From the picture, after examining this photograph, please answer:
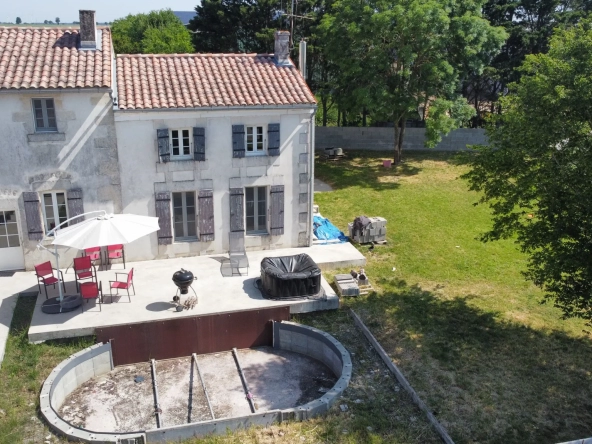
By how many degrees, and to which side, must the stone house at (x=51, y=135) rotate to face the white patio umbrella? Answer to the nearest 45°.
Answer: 0° — it already faces it

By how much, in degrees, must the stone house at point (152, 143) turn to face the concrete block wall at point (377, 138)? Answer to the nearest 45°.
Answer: approximately 135° to its left

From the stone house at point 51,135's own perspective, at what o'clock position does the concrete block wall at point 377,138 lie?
The concrete block wall is roughly at 8 o'clock from the stone house.

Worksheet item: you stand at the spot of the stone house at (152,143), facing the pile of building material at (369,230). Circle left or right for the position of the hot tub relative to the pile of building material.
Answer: right

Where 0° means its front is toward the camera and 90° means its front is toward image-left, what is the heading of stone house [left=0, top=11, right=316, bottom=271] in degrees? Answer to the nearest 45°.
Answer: approximately 0°

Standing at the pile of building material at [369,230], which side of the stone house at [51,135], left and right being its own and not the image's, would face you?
left

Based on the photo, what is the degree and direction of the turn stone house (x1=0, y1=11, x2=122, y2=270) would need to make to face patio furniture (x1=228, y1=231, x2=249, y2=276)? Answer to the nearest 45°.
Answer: approximately 90° to its left
